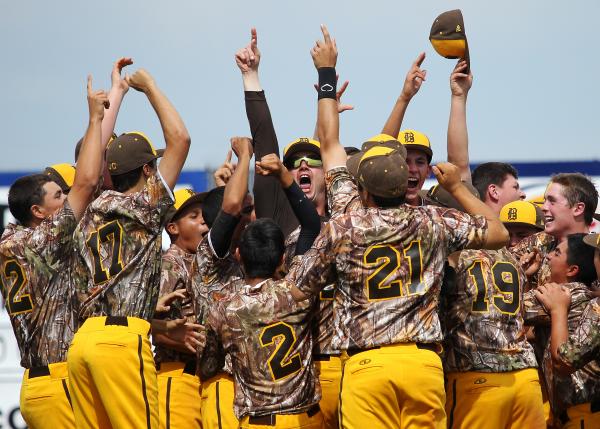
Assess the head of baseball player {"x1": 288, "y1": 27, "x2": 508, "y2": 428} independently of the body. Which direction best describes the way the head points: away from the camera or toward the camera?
away from the camera

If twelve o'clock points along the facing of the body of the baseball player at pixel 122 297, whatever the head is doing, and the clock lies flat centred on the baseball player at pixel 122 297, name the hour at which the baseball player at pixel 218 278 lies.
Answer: the baseball player at pixel 218 278 is roughly at 1 o'clock from the baseball player at pixel 122 297.

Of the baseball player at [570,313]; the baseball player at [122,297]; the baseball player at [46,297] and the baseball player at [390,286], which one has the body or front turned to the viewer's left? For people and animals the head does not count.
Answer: the baseball player at [570,313]

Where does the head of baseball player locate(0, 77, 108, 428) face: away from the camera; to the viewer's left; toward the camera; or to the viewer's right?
to the viewer's right

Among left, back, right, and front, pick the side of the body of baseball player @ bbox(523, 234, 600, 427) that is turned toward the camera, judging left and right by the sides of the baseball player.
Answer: left

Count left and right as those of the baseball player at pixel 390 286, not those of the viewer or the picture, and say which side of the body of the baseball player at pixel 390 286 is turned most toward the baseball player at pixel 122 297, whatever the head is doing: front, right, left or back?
left

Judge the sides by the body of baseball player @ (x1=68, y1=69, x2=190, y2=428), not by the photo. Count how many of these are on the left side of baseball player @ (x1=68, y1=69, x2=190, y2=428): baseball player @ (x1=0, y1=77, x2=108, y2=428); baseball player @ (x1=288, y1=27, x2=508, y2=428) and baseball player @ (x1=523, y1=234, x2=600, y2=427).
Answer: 1

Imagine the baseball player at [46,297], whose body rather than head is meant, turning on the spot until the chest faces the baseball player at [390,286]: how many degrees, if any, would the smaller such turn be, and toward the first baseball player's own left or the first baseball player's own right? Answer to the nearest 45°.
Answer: approximately 90° to the first baseball player's own right

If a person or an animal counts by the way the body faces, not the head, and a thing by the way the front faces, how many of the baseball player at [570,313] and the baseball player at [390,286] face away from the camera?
1

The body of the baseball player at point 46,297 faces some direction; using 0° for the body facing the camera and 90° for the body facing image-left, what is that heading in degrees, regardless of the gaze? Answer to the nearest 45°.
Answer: approximately 225°

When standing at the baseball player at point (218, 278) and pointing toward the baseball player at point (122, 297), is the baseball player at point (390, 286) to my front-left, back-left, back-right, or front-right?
back-left

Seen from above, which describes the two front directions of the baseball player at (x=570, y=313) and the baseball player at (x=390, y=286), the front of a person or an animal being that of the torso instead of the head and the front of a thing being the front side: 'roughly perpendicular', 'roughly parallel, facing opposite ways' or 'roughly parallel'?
roughly perpendicular

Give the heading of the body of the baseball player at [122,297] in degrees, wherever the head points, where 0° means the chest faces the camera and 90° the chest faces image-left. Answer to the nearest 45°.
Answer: approximately 225°

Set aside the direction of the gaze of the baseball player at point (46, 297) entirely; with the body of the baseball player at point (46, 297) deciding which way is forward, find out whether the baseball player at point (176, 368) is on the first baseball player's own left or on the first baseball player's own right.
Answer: on the first baseball player's own right

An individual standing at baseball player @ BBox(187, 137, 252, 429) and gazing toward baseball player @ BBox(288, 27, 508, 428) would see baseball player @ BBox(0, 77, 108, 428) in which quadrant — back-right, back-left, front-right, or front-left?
back-right
